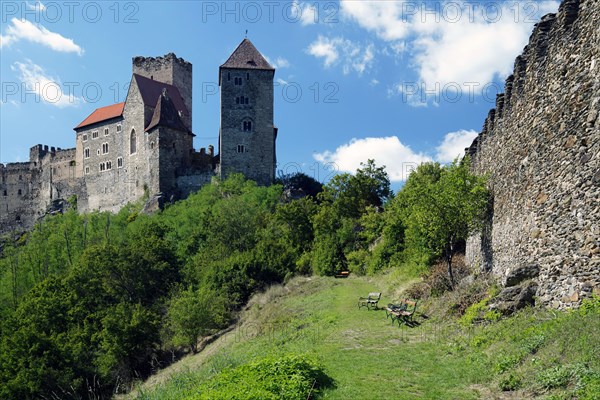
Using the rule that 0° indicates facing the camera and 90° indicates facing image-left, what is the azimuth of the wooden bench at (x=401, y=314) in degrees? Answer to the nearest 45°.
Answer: approximately 45°

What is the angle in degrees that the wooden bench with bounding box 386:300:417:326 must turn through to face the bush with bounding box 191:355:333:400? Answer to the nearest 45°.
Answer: approximately 45° to its left

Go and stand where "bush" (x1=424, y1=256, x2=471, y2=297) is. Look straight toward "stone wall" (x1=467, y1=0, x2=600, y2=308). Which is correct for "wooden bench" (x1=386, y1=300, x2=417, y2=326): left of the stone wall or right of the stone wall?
right

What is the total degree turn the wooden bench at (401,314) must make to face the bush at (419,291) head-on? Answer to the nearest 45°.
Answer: approximately 135° to its right

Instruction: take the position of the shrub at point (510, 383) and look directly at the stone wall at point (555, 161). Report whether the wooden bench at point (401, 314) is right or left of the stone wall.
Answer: left

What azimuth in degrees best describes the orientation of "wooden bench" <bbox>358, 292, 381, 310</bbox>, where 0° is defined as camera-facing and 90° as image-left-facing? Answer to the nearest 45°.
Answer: approximately 45°

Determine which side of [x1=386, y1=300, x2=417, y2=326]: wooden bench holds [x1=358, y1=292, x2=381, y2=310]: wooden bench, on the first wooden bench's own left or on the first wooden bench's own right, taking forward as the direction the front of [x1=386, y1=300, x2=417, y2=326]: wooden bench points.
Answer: on the first wooden bench's own right

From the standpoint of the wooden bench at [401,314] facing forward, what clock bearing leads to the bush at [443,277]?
The bush is roughly at 5 o'clock from the wooden bench.
